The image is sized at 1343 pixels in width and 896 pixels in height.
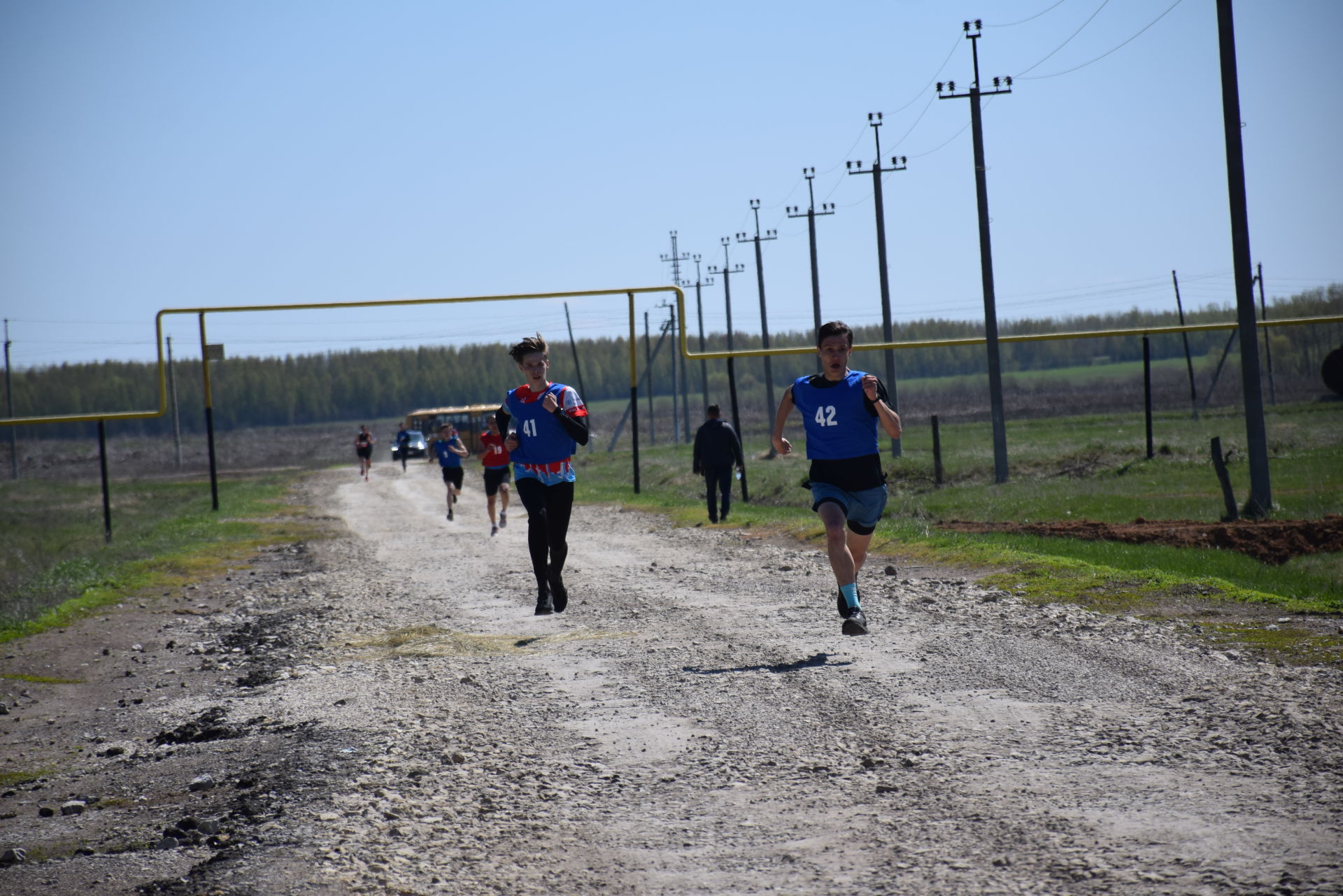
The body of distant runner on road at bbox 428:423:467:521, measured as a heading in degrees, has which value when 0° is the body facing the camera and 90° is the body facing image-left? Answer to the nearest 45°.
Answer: approximately 0°

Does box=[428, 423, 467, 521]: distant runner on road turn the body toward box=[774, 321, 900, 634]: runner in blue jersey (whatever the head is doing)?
yes

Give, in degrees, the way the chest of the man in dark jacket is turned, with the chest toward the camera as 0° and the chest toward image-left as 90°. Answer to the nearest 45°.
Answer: approximately 180°

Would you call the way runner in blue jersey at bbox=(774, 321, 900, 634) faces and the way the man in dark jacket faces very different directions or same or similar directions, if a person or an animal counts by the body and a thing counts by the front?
very different directions

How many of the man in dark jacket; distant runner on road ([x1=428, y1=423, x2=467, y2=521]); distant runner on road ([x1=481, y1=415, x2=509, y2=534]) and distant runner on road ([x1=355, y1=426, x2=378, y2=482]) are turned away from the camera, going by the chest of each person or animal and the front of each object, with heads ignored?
1

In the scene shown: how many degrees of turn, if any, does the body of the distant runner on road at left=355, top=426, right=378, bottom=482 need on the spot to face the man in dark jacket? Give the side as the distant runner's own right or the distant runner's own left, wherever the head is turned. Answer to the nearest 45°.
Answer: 0° — they already face them

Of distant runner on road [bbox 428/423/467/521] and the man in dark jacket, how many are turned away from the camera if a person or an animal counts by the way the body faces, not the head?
1

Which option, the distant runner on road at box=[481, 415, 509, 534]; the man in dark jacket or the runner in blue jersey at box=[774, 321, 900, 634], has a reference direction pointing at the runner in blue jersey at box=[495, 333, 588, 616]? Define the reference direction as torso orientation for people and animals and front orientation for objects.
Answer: the distant runner on road
